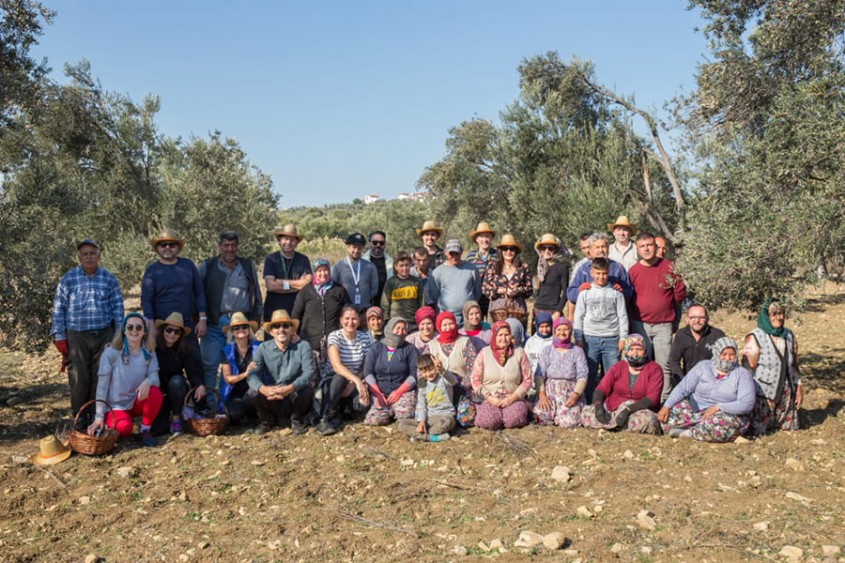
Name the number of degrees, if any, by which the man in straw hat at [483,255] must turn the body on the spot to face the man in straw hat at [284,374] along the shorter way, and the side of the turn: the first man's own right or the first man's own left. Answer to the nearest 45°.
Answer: approximately 45° to the first man's own right

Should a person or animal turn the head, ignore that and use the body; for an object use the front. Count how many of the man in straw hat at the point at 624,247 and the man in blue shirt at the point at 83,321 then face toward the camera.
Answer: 2

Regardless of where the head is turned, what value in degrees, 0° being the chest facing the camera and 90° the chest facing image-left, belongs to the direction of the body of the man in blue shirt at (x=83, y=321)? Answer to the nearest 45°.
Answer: approximately 0°

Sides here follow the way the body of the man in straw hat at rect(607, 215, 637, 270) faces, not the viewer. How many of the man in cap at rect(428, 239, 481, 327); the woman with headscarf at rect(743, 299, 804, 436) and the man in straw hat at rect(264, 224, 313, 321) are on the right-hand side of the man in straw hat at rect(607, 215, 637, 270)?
2

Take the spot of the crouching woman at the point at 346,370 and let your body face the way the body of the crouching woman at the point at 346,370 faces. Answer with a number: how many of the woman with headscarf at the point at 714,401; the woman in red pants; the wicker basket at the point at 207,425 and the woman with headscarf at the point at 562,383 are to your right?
2

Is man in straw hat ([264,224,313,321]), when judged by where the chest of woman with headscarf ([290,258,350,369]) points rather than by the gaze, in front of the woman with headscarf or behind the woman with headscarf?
behind

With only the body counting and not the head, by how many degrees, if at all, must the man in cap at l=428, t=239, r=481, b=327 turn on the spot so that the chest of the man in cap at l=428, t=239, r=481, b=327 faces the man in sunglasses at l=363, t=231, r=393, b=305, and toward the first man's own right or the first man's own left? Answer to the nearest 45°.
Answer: approximately 135° to the first man's own right

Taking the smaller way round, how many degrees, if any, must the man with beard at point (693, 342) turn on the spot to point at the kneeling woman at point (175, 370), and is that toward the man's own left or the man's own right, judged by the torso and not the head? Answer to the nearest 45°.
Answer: approximately 90° to the man's own right

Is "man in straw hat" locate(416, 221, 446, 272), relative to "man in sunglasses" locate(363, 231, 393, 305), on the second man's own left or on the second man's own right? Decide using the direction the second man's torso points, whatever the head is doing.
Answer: on the second man's own left
